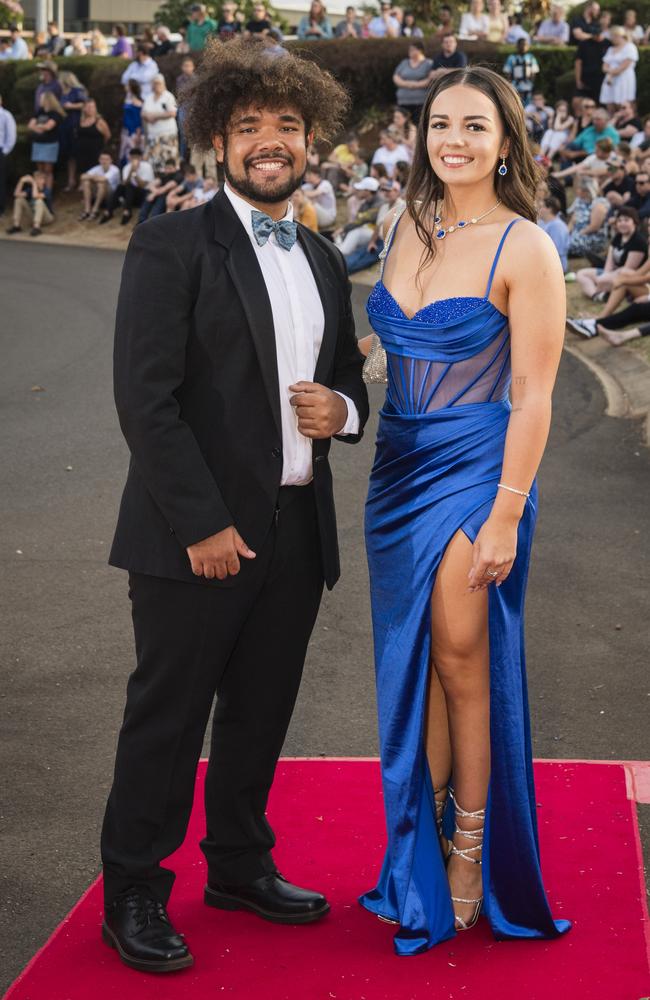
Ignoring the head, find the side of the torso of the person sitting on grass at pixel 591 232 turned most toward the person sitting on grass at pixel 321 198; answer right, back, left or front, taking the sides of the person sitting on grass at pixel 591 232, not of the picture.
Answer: right

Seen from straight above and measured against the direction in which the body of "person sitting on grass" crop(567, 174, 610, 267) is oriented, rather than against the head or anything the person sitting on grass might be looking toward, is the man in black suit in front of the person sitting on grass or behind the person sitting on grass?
in front

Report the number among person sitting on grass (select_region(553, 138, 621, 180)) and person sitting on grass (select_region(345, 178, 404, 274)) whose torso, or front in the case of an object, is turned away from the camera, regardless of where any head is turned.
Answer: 0

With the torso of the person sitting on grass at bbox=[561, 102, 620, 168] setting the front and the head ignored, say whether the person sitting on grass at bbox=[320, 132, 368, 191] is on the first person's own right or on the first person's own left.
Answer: on the first person's own right

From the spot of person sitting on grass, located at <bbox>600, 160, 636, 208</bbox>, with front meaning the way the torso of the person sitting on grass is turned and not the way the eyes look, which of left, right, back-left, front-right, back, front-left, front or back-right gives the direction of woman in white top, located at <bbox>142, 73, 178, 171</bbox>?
right

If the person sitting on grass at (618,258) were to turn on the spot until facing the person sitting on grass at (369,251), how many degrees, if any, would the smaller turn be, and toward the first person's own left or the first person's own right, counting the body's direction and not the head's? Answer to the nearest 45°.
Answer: approximately 90° to the first person's own right

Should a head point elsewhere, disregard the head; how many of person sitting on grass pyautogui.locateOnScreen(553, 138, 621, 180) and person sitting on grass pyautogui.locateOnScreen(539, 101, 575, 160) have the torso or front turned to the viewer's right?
0

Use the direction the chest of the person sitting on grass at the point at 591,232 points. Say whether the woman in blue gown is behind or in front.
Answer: in front

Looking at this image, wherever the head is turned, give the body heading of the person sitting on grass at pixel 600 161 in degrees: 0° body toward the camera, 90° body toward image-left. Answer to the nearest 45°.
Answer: approximately 45°

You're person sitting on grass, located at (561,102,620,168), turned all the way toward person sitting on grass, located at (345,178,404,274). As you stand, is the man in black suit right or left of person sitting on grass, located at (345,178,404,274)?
left

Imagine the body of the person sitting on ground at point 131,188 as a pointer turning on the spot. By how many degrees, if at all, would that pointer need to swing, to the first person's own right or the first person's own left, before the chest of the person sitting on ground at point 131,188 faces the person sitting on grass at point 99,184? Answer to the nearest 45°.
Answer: approximately 90° to the first person's own right

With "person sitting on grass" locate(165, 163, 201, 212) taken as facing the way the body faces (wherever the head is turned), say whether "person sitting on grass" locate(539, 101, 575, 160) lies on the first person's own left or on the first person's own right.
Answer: on the first person's own left

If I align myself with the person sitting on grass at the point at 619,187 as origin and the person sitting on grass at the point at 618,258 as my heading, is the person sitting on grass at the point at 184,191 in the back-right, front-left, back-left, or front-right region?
back-right

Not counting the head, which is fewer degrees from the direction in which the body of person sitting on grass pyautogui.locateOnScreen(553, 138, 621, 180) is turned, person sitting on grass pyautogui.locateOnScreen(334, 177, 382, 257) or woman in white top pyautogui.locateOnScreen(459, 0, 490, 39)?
the person sitting on grass

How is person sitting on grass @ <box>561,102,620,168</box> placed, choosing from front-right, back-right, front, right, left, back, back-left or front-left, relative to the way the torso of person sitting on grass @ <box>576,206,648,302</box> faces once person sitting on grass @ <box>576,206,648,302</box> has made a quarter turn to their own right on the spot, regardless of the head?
front-right
